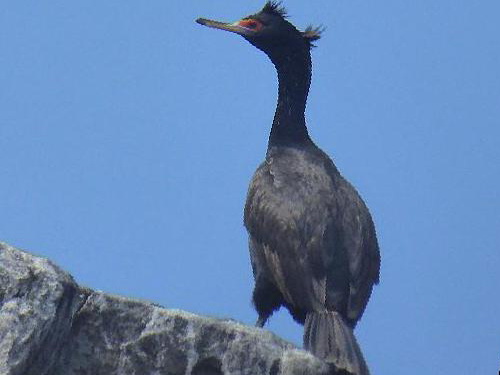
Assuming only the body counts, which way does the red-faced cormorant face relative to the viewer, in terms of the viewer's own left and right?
facing away from the viewer and to the left of the viewer
